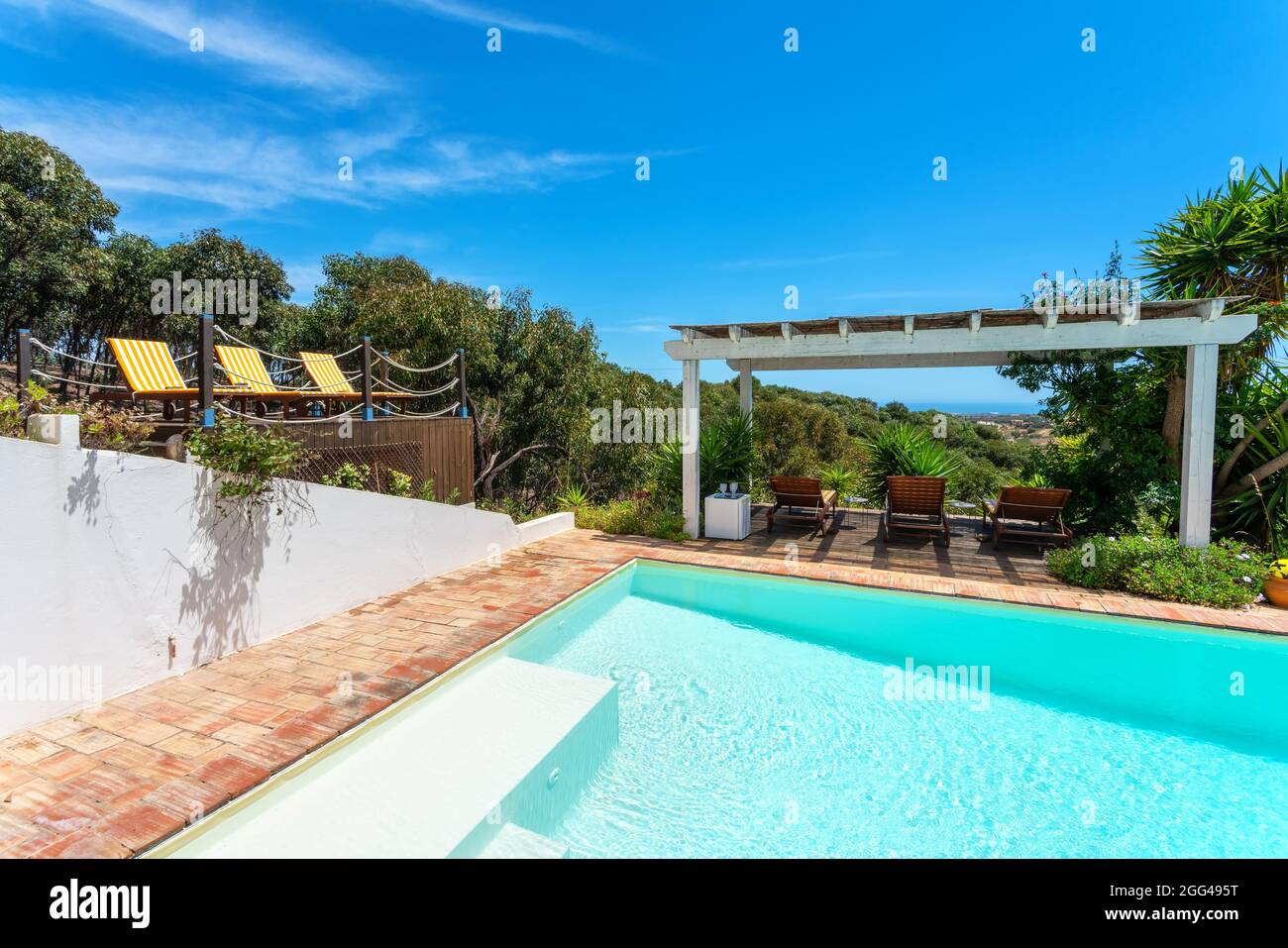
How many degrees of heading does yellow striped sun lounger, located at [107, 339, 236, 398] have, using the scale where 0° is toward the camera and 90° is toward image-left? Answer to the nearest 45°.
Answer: approximately 315°

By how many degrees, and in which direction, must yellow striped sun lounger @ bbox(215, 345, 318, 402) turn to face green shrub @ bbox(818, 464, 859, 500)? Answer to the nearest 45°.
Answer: approximately 45° to its left

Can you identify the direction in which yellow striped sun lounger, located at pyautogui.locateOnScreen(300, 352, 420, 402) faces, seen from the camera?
facing the viewer and to the right of the viewer

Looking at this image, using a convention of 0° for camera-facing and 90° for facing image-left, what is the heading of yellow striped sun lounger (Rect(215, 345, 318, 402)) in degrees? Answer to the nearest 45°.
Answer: approximately 315°

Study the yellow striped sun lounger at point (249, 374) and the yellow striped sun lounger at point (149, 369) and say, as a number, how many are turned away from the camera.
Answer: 0

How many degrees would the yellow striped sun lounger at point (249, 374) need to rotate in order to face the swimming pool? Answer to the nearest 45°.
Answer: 0° — it already faces it

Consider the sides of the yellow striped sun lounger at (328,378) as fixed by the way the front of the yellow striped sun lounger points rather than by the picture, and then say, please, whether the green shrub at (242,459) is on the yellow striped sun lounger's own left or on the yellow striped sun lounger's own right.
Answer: on the yellow striped sun lounger's own right

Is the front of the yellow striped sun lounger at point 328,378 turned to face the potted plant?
yes

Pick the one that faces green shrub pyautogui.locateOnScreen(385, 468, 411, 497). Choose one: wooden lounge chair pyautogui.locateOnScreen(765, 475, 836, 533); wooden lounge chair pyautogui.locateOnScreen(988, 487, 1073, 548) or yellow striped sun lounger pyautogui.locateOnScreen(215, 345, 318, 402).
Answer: the yellow striped sun lounger
